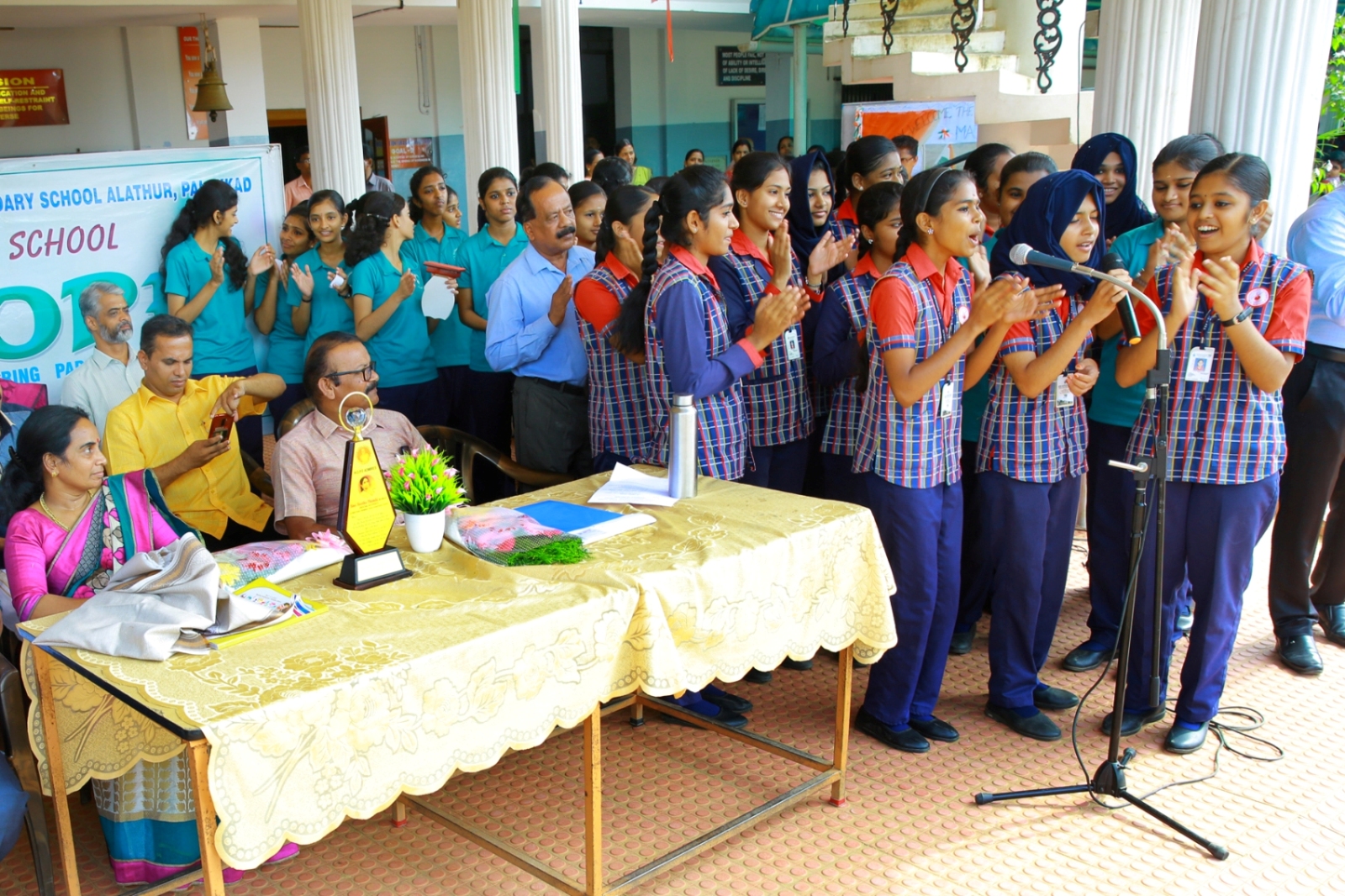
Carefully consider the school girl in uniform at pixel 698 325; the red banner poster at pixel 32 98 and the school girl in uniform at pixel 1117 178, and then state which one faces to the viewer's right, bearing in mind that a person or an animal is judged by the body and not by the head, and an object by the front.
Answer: the school girl in uniform at pixel 698 325

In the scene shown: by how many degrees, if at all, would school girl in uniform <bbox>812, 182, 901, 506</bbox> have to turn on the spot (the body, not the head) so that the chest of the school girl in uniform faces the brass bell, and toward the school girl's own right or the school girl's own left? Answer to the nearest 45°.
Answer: approximately 180°

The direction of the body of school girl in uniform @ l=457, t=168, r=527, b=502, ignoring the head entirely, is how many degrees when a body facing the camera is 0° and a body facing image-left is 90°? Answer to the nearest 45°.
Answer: approximately 315°

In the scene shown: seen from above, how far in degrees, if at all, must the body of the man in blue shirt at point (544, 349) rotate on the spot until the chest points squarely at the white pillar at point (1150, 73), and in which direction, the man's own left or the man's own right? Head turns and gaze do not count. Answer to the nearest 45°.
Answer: approximately 45° to the man's own left

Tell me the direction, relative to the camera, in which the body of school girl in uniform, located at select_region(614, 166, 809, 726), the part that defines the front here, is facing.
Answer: to the viewer's right

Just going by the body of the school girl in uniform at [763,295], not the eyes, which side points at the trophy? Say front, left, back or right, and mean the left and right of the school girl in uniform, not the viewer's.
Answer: right

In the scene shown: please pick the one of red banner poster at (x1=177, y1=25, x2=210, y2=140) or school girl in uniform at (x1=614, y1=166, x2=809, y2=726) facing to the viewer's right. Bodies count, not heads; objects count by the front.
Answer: the school girl in uniform
